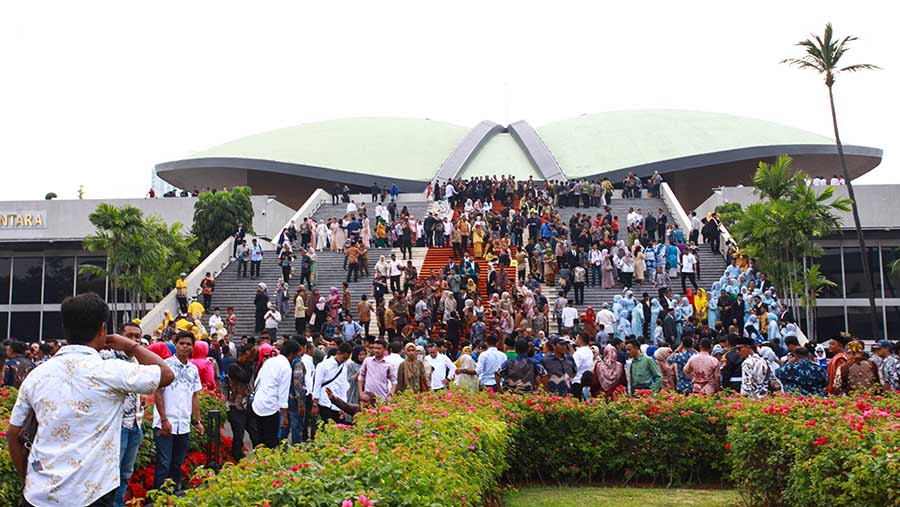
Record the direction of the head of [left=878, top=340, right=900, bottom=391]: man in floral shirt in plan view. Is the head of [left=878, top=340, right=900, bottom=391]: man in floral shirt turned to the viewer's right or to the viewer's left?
to the viewer's left

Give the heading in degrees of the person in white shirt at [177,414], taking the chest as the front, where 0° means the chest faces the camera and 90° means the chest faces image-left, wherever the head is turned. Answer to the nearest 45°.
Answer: approximately 0°

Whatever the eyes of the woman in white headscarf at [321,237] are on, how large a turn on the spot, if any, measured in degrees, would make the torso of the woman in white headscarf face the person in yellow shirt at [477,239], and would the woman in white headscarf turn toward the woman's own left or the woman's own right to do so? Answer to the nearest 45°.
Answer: approximately 45° to the woman's own left

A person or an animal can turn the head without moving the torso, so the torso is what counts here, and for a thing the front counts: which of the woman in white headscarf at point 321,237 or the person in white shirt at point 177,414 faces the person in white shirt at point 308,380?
the woman in white headscarf

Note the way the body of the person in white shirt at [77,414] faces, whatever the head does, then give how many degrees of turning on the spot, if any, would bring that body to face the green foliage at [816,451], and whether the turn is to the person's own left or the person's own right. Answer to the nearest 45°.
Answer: approximately 45° to the person's own right

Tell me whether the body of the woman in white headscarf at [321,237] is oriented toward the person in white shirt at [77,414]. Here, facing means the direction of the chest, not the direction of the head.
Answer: yes

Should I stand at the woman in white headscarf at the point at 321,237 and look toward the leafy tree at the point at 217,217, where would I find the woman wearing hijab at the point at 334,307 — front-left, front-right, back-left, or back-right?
back-left
